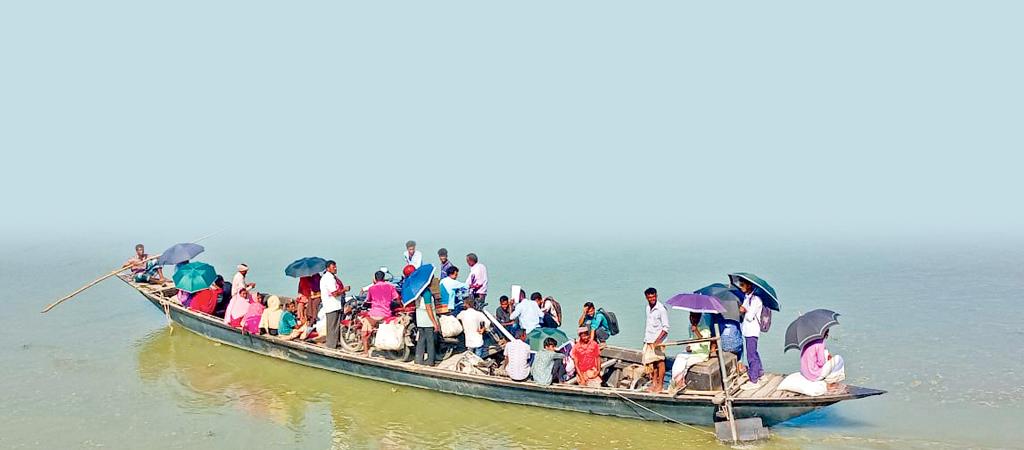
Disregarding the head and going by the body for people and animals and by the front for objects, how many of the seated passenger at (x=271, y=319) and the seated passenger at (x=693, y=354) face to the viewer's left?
1

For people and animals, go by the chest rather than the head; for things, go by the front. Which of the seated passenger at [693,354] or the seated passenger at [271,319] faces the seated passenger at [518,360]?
the seated passenger at [693,354]

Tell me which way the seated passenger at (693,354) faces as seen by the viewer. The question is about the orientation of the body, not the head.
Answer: to the viewer's left

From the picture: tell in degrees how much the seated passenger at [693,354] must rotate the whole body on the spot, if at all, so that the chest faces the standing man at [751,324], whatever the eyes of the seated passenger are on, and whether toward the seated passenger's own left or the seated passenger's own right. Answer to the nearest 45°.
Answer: approximately 180°

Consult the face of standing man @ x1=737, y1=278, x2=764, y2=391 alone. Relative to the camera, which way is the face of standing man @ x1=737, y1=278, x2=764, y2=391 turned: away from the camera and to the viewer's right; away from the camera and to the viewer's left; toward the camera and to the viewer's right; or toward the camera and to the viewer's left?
toward the camera and to the viewer's left

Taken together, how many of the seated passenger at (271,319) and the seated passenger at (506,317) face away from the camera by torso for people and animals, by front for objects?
1

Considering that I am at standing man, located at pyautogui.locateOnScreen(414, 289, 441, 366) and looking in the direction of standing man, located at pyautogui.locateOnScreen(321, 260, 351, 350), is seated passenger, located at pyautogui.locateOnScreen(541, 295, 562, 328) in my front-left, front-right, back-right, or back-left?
back-right

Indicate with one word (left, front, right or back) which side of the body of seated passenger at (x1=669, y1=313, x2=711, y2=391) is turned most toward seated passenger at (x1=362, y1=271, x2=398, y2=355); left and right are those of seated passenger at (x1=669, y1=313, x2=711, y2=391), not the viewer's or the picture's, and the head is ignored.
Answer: front
